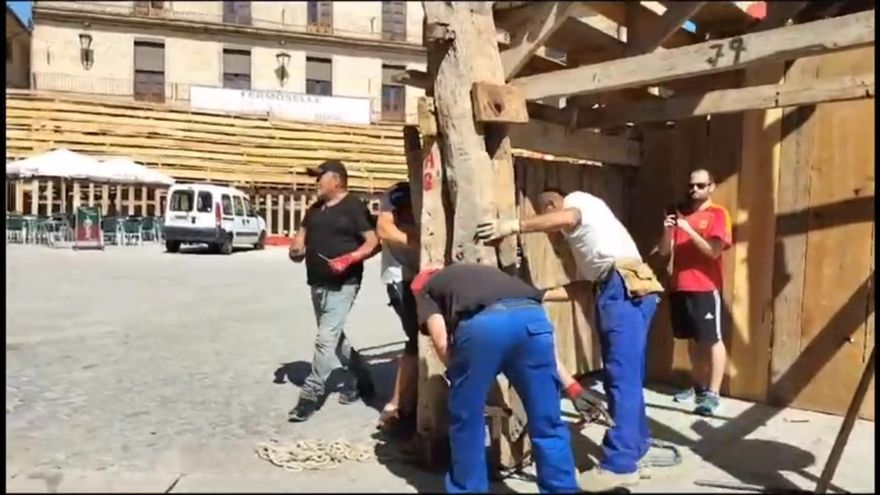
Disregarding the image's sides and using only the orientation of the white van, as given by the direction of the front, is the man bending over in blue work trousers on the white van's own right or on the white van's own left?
on the white van's own right

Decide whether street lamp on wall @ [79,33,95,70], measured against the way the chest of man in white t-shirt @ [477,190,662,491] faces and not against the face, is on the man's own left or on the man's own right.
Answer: on the man's own right

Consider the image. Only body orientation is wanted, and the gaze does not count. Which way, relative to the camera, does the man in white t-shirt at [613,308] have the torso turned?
to the viewer's left

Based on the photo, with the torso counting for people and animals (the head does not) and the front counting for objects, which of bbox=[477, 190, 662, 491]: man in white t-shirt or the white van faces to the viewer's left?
the man in white t-shirt

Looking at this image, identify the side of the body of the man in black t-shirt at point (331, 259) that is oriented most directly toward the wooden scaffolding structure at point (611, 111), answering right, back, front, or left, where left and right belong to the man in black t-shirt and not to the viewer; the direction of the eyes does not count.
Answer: left

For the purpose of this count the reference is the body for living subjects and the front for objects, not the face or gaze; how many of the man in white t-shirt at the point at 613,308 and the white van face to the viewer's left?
1

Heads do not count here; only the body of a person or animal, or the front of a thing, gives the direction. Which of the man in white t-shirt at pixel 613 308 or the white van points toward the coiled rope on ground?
the man in white t-shirt
